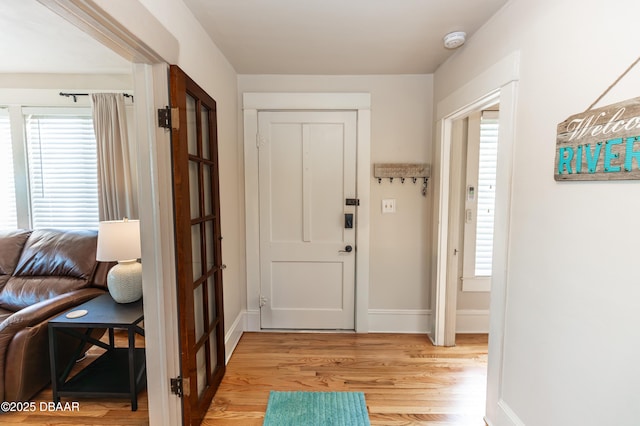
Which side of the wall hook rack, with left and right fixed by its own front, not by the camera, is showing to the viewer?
front

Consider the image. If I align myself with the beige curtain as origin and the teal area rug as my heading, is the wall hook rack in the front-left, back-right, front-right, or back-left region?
front-left

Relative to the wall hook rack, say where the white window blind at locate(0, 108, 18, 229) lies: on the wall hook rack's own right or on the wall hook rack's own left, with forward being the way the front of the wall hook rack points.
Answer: on the wall hook rack's own right

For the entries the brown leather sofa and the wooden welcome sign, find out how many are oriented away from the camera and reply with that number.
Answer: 0

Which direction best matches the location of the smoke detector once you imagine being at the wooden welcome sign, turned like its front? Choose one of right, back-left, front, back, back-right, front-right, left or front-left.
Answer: right

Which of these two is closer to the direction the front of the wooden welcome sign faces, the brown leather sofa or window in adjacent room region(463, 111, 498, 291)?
the brown leather sofa

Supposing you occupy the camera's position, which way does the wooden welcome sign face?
facing the viewer and to the left of the viewer

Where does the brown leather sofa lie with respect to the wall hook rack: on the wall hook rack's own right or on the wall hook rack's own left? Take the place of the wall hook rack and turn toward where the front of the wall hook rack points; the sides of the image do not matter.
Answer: on the wall hook rack's own right

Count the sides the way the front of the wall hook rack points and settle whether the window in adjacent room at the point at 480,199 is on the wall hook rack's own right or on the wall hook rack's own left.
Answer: on the wall hook rack's own left

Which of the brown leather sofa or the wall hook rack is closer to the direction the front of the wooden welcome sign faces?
the brown leather sofa

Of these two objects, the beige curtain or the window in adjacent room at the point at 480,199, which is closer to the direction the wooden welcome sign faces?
the beige curtain

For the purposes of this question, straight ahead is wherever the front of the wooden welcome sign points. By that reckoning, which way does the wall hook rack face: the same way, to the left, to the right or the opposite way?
to the left

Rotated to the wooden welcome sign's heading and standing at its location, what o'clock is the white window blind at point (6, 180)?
The white window blind is roughly at 1 o'clock from the wooden welcome sign.
